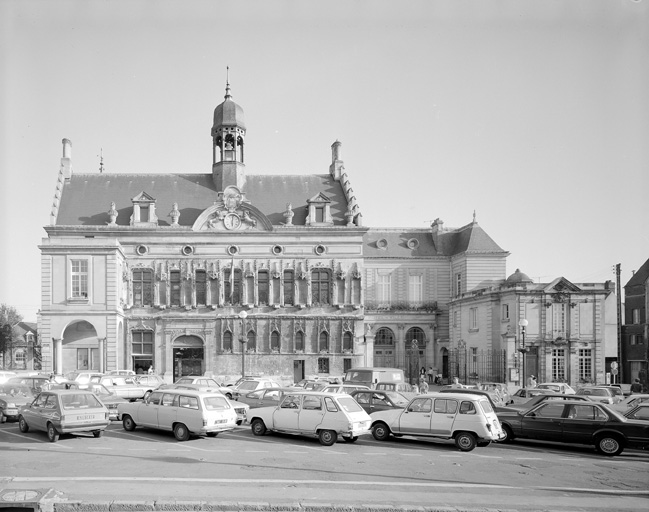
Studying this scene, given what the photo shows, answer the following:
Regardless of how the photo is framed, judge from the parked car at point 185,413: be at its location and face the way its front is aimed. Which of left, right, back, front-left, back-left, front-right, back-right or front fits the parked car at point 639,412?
back-right

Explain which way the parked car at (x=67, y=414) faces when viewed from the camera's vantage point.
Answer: facing away from the viewer and to the left of the viewer

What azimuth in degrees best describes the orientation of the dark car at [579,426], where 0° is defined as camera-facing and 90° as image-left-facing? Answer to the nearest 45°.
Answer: approximately 90°

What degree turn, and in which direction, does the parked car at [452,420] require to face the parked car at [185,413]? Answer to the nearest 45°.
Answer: approximately 45° to its left

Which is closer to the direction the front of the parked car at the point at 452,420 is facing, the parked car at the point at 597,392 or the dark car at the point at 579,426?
the parked car
